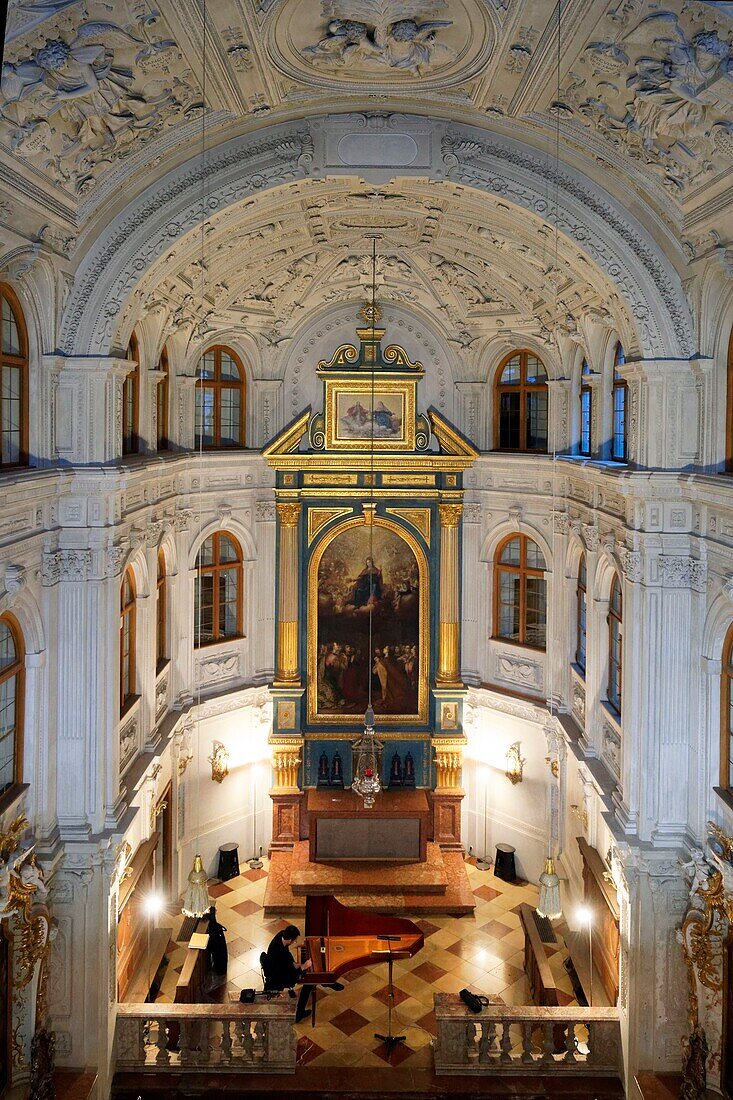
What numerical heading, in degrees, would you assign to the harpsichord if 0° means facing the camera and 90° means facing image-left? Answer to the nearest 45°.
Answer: approximately 90°

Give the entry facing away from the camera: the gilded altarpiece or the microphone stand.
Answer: the microphone stand

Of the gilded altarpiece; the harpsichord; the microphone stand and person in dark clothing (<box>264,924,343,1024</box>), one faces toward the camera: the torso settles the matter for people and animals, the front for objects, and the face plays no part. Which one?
the gilded altarpiece

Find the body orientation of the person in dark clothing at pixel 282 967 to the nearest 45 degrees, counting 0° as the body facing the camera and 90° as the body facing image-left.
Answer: approximately 270°

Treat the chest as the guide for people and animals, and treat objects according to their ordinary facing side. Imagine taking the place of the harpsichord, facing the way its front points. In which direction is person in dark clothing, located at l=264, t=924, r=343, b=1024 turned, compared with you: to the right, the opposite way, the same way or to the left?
the opposite way

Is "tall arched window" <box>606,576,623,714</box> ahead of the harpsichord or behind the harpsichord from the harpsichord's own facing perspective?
behind

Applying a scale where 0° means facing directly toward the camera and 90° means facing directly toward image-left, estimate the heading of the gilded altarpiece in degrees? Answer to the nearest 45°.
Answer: approximately 0°

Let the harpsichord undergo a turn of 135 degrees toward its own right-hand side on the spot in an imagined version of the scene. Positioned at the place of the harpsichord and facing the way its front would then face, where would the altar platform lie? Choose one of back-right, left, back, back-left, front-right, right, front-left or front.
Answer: front-left
